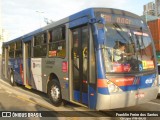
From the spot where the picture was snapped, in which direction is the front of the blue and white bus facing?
facing the viewer and to the right of the viewer
